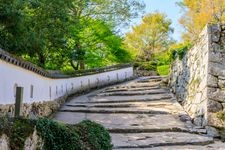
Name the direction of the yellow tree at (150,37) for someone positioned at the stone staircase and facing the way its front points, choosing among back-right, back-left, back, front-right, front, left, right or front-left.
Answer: back

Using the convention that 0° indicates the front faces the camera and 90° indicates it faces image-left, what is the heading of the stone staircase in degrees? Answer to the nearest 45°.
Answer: approximately 0°

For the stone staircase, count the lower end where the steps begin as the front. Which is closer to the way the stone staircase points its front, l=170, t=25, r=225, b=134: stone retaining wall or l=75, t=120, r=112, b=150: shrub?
the shrub

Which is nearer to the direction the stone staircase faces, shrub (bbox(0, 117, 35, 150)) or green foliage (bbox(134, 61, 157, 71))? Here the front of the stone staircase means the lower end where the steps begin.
the shrub

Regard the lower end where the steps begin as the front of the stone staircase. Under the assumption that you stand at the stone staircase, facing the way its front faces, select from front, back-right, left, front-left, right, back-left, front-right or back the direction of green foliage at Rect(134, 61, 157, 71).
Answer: back

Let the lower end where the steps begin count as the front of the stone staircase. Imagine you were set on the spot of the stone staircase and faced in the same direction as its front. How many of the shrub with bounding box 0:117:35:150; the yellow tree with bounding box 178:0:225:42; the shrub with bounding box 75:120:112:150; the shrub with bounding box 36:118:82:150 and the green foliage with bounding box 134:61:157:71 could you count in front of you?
3

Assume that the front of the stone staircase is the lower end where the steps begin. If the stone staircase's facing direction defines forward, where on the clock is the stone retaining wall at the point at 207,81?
The stone retaining wall is roughly at 9 o'clock from the stone staircase.

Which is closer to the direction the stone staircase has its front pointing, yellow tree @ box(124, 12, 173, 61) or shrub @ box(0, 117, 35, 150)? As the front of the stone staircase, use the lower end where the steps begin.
the shrub

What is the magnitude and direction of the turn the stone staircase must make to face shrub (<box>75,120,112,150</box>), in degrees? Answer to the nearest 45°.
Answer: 0° — it already faces it

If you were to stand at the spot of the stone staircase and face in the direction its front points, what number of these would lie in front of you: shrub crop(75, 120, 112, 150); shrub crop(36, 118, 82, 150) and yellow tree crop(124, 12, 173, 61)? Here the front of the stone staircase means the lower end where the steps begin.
2
